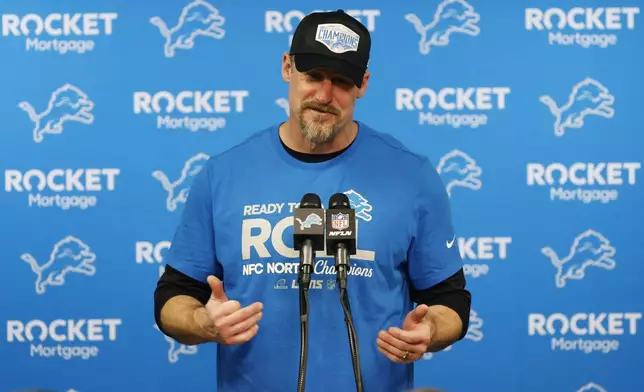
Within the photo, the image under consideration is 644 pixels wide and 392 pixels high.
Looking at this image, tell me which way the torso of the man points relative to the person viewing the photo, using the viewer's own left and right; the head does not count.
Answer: facing the viewer
